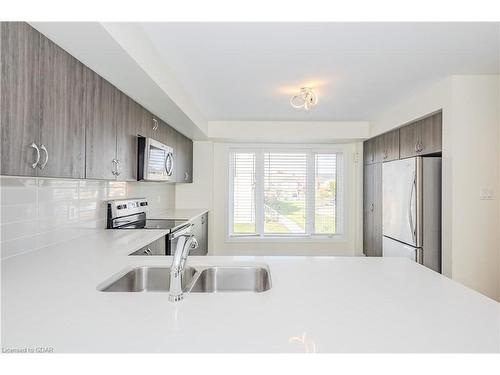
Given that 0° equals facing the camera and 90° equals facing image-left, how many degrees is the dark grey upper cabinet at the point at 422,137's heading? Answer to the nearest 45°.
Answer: approximately 45°

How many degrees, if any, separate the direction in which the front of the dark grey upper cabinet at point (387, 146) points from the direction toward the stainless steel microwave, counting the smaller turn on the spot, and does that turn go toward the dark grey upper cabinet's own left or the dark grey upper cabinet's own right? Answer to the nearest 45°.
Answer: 0° — it already faces it

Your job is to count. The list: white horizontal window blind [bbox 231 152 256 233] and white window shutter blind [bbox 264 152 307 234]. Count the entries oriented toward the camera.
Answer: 2

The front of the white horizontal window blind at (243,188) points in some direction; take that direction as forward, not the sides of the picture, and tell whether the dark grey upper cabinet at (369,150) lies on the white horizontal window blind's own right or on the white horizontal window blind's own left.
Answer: on the white horizontal window blind's own left

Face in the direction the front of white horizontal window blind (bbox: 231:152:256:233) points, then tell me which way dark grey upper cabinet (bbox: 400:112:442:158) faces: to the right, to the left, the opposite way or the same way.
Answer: to the right

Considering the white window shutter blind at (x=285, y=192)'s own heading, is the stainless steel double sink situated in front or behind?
in front

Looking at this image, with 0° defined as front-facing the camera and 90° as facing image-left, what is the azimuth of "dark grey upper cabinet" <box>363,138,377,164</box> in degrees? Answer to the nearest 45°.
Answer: approximately 45°

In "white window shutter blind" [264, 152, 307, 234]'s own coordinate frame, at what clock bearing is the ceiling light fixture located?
The ceiling light fixture is roughly at 12 o'clock from the white window shutter blind.

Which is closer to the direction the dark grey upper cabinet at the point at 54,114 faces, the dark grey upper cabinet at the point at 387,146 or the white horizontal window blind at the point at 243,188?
the dark grey upper cabinet

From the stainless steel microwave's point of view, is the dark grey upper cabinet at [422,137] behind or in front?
in front

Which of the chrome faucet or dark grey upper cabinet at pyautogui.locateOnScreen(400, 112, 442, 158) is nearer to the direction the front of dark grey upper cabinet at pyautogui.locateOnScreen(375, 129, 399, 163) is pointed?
the chrome faucet
